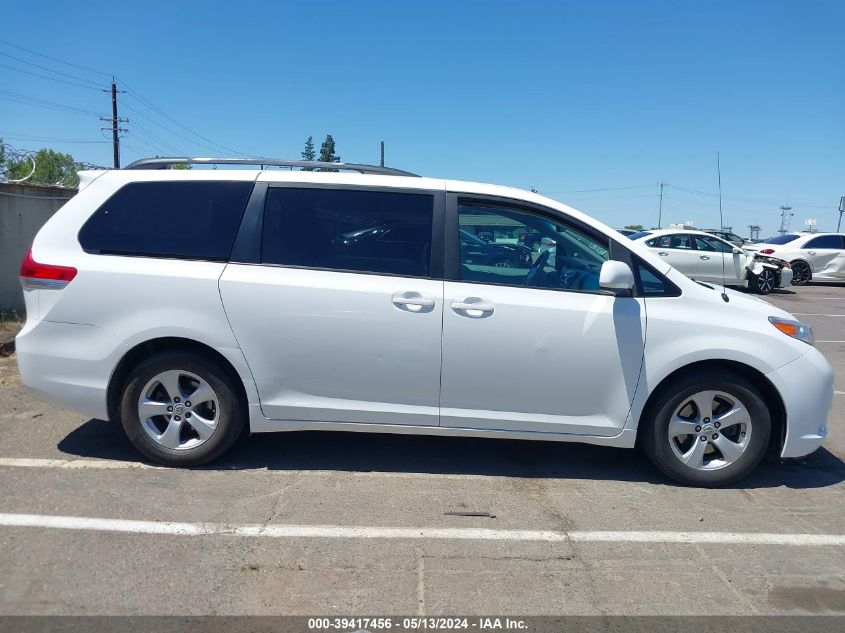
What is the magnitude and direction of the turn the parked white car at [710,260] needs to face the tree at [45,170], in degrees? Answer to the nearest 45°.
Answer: approximately 135° to its right

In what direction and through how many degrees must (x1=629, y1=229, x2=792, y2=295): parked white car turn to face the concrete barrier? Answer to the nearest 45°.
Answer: approximately 135° to its right

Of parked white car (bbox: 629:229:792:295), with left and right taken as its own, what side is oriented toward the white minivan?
right

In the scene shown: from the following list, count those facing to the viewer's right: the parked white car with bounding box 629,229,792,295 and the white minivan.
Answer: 2

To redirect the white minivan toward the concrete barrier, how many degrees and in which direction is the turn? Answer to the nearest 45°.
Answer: approximately 135° to its left

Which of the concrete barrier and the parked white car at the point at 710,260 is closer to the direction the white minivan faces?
the parked white car

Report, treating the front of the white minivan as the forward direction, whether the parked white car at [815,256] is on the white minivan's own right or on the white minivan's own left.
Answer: on the white minivan's own left

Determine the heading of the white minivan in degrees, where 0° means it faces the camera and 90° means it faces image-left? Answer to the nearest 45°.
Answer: approximately 270°

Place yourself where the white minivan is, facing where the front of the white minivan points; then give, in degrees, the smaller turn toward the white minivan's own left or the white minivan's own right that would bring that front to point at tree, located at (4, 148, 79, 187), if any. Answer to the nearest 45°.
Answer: approximately 135° to the white minivan's own left

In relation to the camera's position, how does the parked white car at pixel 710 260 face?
facing to the right of the viewer

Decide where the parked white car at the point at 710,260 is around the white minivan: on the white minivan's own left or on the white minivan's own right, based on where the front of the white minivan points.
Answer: on the white minivan's own left

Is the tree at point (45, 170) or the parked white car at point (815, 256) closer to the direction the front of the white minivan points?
the parked white car
